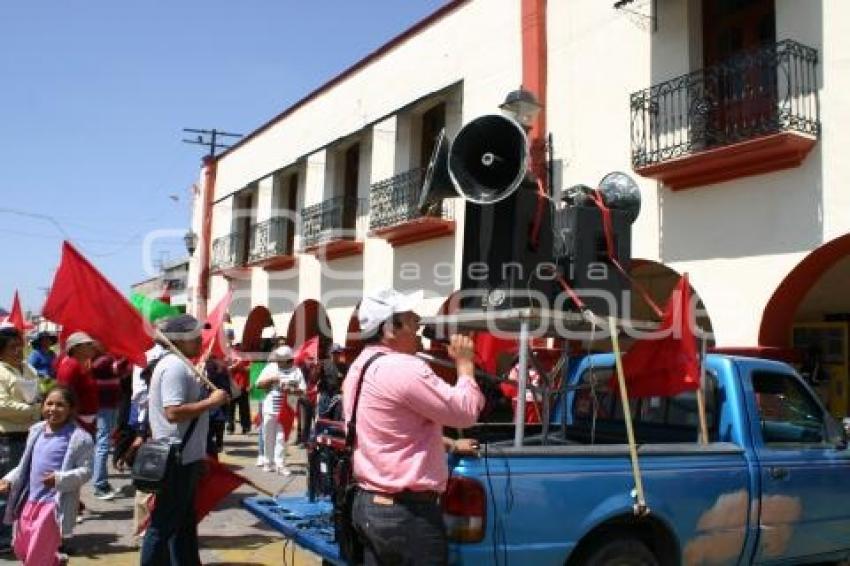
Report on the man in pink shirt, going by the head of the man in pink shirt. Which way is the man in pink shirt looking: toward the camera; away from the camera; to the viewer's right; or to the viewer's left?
to the viewer's right

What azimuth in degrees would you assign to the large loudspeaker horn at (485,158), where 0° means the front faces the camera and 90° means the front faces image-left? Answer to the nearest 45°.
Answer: approximately 0°

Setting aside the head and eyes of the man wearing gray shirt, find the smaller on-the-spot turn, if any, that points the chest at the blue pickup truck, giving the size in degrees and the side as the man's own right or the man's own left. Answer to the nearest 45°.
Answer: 0° — they already face it

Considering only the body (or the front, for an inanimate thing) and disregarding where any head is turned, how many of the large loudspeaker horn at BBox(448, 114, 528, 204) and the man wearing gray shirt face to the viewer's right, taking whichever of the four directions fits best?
1

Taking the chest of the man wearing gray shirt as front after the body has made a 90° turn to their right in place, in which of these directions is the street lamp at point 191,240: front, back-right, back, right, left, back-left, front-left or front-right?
back

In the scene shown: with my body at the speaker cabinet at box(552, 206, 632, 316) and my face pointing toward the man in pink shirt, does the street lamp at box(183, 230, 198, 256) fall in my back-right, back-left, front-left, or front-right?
back-right

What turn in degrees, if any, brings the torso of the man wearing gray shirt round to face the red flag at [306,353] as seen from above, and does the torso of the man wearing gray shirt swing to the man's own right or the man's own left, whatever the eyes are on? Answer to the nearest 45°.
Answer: approximately 90° to the man's own left

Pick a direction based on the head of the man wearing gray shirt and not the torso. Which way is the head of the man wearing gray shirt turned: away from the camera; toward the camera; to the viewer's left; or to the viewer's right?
to the viewer's right

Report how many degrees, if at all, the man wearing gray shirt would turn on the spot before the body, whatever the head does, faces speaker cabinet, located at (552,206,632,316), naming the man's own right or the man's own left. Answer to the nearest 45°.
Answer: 0° — they already face it

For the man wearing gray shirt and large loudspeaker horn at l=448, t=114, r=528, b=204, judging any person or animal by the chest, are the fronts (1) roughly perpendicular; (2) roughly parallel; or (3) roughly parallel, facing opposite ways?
roughly perpendicular

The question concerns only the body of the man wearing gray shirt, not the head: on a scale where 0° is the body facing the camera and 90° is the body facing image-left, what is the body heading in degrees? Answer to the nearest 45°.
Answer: approximately 270°
